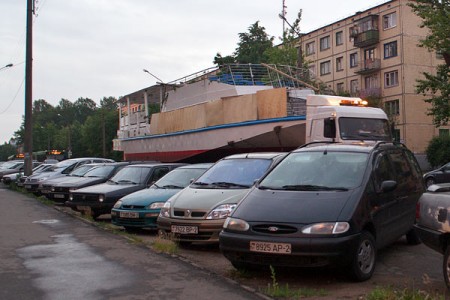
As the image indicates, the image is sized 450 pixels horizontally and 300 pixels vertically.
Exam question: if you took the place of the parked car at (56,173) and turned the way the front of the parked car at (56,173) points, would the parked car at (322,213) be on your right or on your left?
on your left

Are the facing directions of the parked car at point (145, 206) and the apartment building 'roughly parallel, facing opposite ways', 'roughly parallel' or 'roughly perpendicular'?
roughly parallel

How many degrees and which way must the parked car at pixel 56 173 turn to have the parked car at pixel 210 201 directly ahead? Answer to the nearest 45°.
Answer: approximately 45° to its left

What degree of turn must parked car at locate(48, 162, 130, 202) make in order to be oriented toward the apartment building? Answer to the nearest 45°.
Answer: approximately 180°

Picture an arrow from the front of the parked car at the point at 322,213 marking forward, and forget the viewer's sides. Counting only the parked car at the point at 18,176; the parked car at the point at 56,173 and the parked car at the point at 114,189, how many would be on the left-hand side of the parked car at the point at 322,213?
0

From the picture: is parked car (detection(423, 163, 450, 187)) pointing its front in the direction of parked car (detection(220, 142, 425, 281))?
no

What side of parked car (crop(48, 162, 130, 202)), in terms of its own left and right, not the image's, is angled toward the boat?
back

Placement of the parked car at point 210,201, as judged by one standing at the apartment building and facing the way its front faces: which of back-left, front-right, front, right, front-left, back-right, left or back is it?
front-left

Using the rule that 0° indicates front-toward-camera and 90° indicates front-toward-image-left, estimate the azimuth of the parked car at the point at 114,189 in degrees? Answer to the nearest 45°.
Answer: approximately 45°

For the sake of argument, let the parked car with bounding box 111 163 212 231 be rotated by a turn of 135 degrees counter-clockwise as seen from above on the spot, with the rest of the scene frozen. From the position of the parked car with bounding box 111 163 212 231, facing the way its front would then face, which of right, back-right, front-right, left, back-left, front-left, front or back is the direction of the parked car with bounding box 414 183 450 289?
front-right

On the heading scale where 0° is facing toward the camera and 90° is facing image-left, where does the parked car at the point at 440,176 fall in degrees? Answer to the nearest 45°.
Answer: approximately 90°

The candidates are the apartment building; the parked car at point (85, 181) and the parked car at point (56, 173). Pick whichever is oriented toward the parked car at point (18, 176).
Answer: the apartment building

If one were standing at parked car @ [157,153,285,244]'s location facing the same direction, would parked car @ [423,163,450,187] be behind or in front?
behind

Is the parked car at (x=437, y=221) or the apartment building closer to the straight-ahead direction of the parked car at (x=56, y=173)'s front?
the parked car

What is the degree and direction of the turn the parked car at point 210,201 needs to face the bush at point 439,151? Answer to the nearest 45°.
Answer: approximately 180°

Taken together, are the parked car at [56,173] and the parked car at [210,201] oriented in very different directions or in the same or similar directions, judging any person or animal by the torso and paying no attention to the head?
same or similar directions

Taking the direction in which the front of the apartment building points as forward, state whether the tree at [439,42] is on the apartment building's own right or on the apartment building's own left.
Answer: on the apartment building's own left

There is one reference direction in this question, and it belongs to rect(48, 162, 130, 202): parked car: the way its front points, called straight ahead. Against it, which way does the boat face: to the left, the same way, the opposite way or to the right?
to the left

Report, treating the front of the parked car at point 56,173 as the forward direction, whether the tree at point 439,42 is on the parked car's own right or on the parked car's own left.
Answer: on the parked car's own left

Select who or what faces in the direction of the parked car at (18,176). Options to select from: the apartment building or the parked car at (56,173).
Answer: the apartment building
